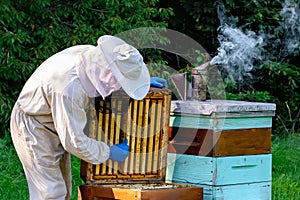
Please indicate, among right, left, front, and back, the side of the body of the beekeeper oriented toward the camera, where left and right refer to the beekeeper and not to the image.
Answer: right

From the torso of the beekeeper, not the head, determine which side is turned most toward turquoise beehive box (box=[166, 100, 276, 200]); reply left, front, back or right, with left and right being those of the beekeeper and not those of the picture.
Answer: front
